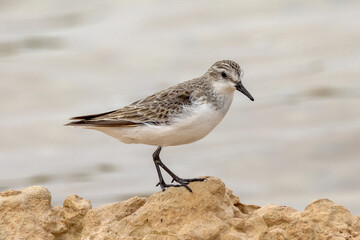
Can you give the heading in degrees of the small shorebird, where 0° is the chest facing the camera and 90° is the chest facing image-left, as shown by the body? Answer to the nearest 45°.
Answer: approximately 270°
